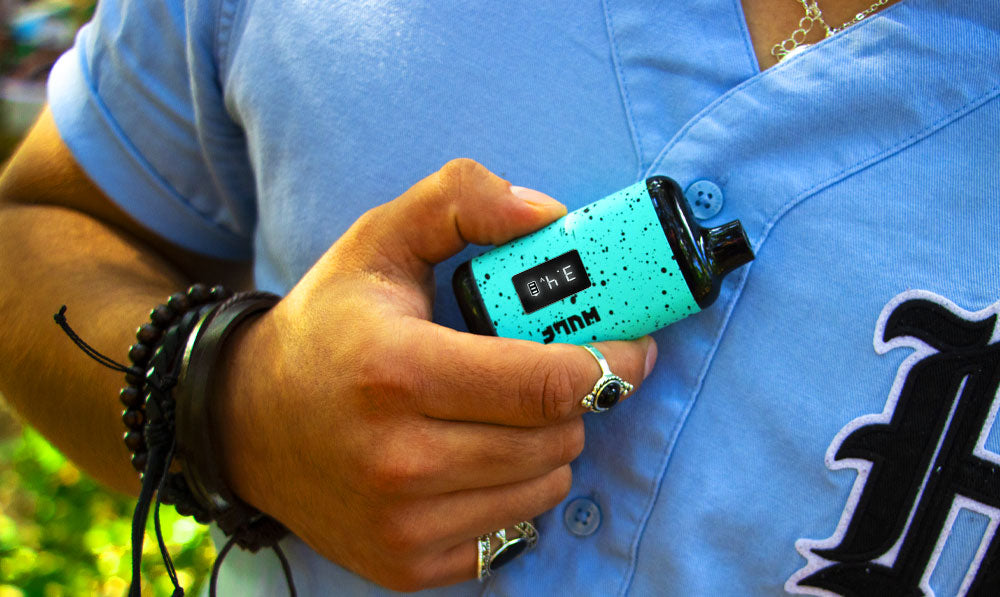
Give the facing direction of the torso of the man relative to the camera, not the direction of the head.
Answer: toward the camera
